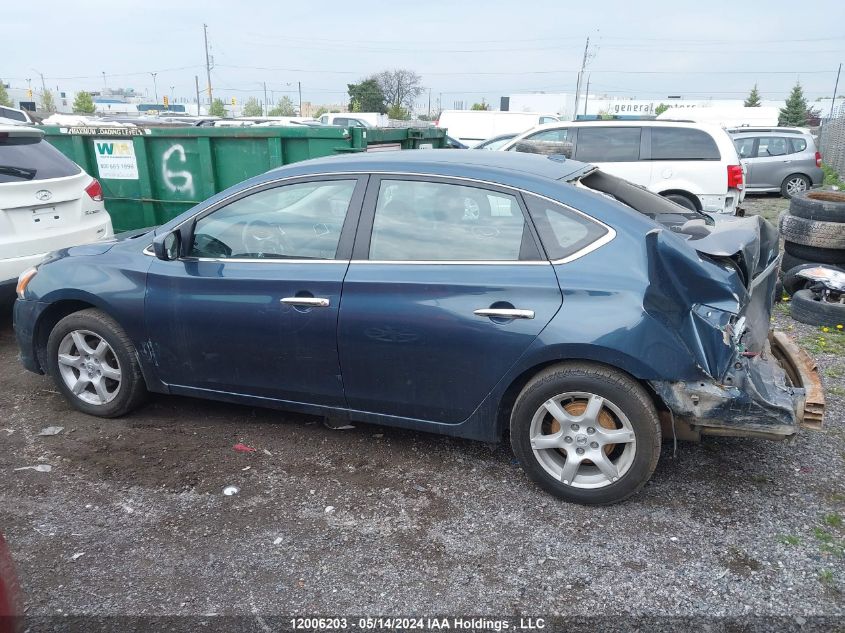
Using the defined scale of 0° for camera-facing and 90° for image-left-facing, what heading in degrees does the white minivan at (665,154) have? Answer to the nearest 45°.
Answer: approximately 90°

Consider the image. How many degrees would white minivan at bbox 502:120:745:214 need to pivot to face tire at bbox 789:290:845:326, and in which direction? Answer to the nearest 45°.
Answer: approximately 90° to its left

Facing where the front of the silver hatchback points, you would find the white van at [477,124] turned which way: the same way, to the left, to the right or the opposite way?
the opposite way

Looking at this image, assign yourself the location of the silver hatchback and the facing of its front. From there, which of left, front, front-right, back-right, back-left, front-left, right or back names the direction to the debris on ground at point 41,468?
left

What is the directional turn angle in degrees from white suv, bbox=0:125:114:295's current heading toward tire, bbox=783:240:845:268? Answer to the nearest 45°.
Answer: approximately 135° to its right

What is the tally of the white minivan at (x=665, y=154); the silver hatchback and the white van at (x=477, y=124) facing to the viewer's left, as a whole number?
2
